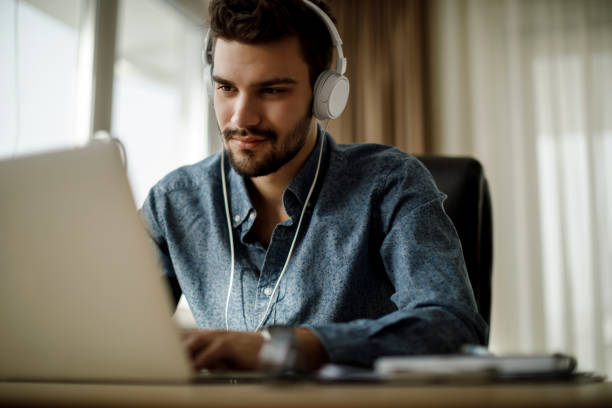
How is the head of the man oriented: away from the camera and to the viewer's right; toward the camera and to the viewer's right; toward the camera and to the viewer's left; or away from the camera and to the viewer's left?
toward the camera and to the viewer's left

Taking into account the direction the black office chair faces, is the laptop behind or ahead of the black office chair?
ahead

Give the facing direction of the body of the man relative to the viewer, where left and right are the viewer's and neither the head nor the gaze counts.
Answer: facing the viewer and to the left of the viewer

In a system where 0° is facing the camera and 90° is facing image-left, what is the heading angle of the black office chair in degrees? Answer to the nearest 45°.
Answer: approximately 45°
